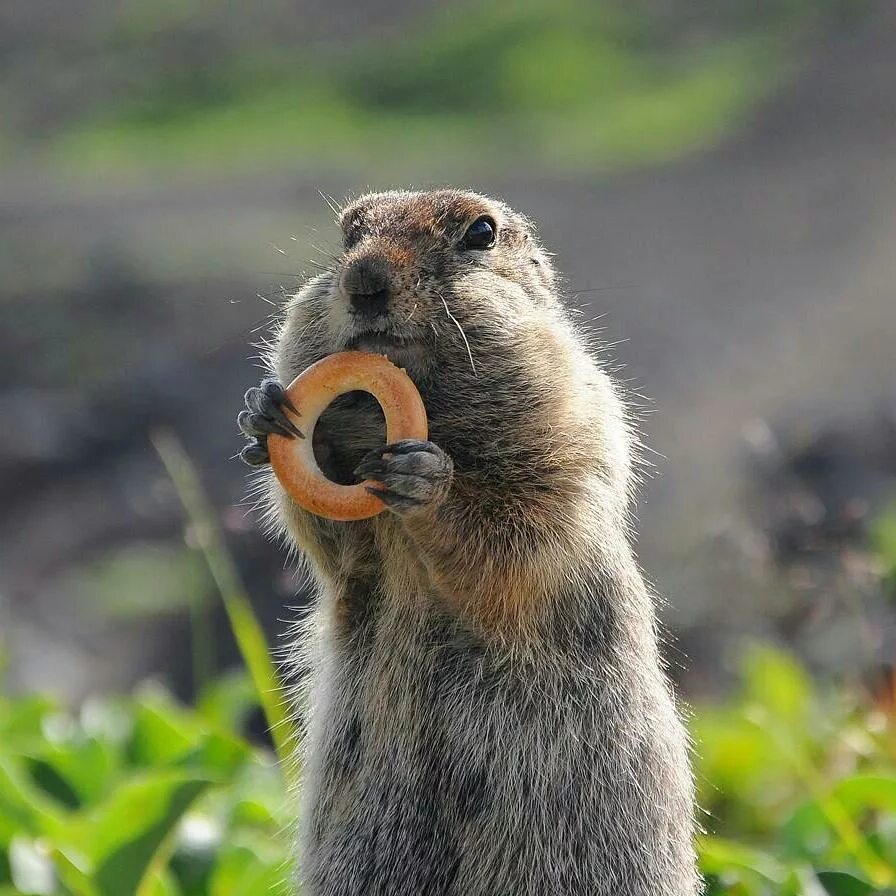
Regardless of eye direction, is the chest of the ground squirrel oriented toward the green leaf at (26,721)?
no

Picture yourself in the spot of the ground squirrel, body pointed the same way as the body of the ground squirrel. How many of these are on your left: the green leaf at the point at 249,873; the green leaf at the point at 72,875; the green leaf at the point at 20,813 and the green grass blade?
0

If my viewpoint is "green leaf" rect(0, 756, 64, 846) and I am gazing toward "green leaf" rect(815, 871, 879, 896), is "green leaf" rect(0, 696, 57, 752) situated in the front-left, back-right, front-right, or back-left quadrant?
back-left

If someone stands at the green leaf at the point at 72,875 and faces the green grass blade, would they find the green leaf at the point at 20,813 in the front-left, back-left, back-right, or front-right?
front-left

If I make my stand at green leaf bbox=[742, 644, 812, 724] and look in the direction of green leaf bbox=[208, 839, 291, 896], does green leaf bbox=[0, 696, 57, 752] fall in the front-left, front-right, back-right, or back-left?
front-right

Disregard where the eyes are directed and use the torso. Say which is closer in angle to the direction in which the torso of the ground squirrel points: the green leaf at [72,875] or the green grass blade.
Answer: the green leaf

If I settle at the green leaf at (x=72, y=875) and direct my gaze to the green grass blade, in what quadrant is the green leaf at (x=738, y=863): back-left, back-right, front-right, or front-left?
front-right

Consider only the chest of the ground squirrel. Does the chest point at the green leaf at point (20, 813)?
no

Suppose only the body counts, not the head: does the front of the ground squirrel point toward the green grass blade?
no

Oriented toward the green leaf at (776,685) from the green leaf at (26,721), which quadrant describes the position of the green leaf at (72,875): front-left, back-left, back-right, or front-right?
front-right

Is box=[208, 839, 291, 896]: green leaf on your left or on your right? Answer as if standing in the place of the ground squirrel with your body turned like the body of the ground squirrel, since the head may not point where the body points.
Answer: on your right

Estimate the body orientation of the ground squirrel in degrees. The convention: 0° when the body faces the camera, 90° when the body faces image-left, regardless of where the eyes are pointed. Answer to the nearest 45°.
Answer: approximately 45°

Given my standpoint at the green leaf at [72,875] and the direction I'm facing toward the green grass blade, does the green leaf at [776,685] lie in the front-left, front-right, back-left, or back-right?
front-right

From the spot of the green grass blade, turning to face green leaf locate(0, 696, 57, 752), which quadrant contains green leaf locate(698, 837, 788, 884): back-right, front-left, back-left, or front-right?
back-left
